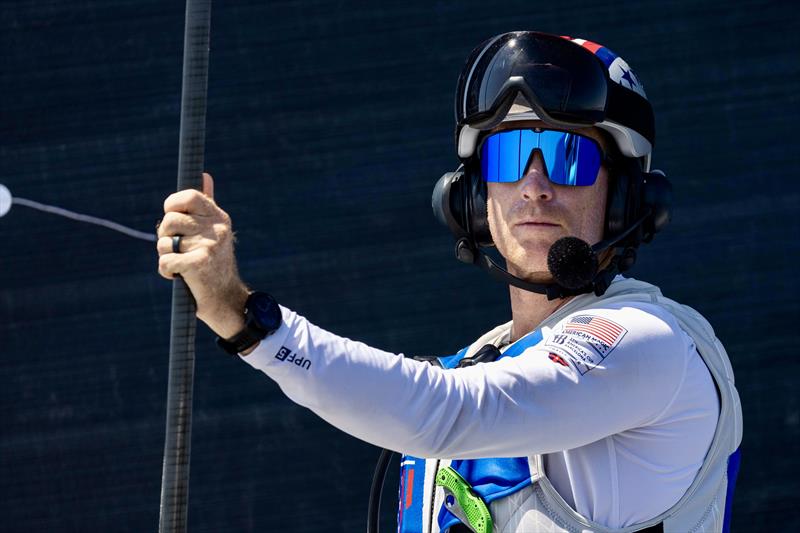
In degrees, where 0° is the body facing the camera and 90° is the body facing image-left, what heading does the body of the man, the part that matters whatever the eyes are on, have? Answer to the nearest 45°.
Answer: approximately 45°
